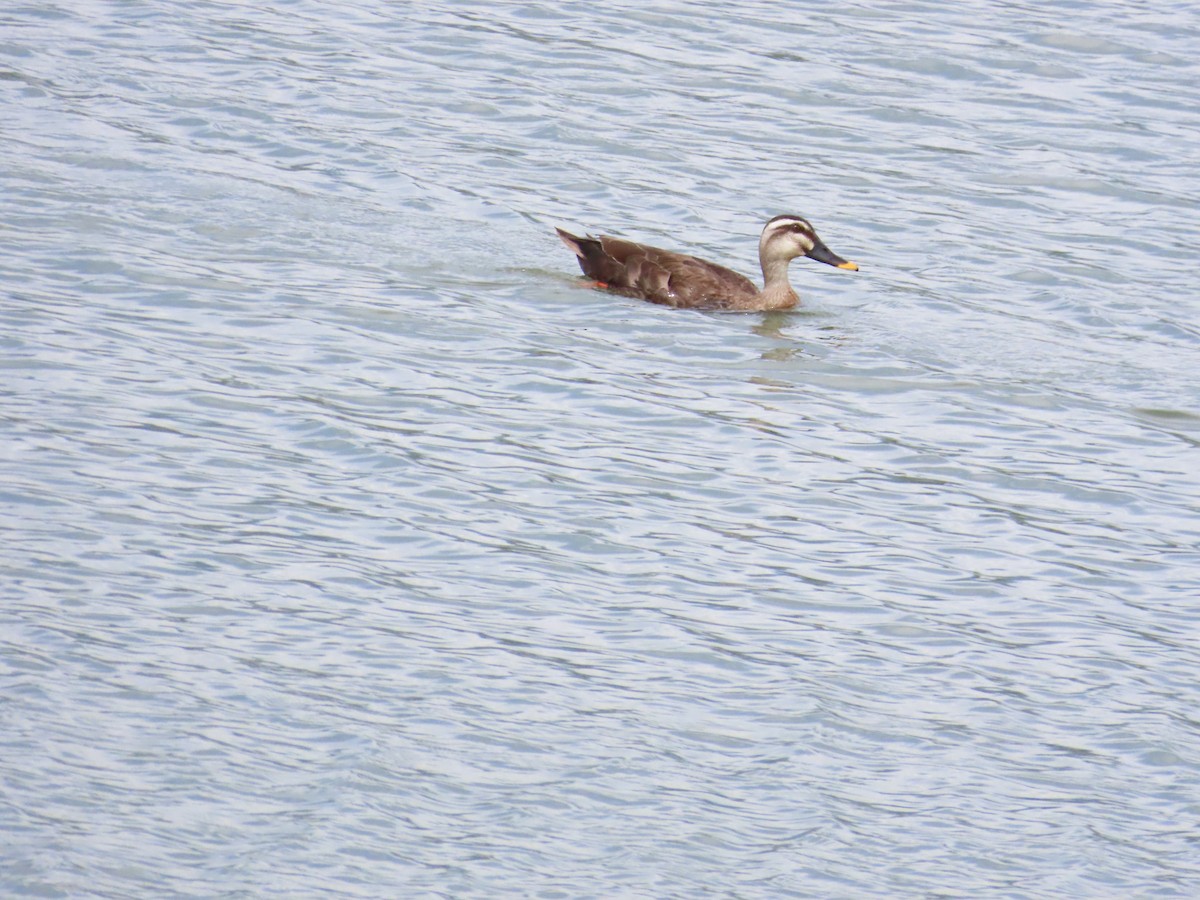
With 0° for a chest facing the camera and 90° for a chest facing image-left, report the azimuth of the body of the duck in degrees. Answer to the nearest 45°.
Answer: approximately 270°
